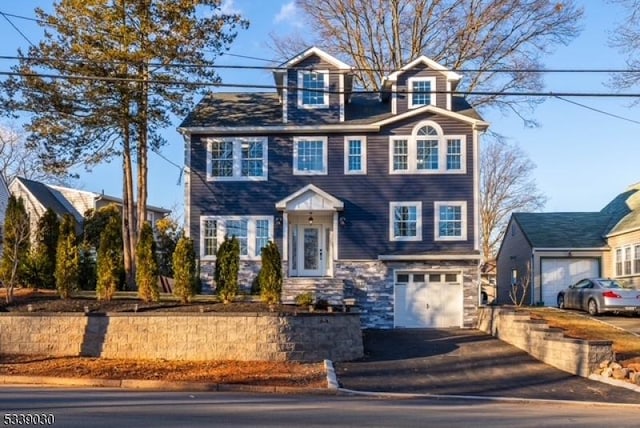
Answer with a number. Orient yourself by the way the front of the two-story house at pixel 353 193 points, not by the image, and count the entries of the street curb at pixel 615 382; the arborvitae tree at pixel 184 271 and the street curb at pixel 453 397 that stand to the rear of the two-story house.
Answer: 0

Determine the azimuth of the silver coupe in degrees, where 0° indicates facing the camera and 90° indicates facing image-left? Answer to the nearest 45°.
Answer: approximately 135°

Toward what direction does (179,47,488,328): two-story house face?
toward the camera

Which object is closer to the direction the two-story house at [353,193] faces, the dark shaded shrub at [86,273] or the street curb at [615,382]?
the street curb

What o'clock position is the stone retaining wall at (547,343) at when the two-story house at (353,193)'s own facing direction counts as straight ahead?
The stone retaining wall is roughly at 11 o'clock from the two-story house.

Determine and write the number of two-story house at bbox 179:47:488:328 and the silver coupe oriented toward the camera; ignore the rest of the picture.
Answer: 1

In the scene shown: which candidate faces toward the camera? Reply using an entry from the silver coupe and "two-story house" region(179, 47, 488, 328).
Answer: the two-story house

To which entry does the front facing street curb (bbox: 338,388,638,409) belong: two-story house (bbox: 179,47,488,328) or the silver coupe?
the two-story house

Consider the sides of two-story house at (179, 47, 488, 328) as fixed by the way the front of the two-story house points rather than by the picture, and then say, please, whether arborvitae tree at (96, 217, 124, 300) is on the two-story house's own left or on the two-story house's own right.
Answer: on the two-story house's own right

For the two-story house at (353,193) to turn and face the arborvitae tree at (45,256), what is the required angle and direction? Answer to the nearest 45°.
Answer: approximately 90° to its right
